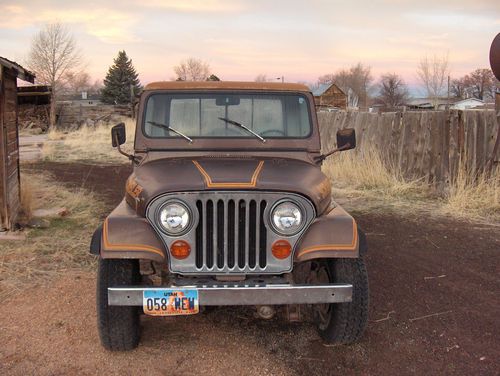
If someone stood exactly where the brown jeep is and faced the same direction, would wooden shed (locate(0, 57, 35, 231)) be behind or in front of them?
behind

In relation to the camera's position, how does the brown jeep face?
facing the viewer

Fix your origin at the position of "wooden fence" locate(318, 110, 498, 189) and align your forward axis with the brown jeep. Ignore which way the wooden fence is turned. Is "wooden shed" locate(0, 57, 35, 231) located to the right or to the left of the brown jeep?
right

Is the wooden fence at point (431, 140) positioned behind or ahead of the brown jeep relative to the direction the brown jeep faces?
behind
